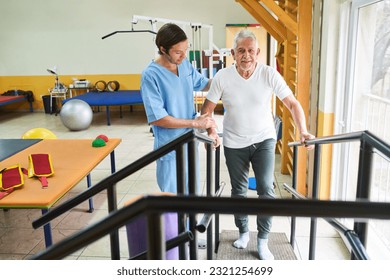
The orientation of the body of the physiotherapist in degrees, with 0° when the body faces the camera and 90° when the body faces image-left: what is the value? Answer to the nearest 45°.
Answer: approximately 315°

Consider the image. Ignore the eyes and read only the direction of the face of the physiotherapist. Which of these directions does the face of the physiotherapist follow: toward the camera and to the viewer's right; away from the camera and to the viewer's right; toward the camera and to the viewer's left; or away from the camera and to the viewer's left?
toward the camera and to the viewer's right

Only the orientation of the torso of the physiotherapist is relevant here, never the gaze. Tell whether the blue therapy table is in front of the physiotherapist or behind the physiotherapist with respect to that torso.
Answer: behind
